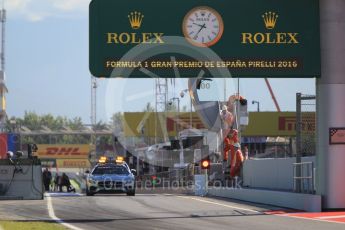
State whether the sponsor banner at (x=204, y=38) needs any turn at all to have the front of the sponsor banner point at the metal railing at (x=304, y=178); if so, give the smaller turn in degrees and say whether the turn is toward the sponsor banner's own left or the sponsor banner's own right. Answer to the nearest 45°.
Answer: approximately 135° to the sponsor banner's own left

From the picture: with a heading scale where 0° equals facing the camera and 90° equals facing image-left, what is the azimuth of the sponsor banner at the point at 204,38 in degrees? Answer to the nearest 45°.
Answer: approximately 0°
